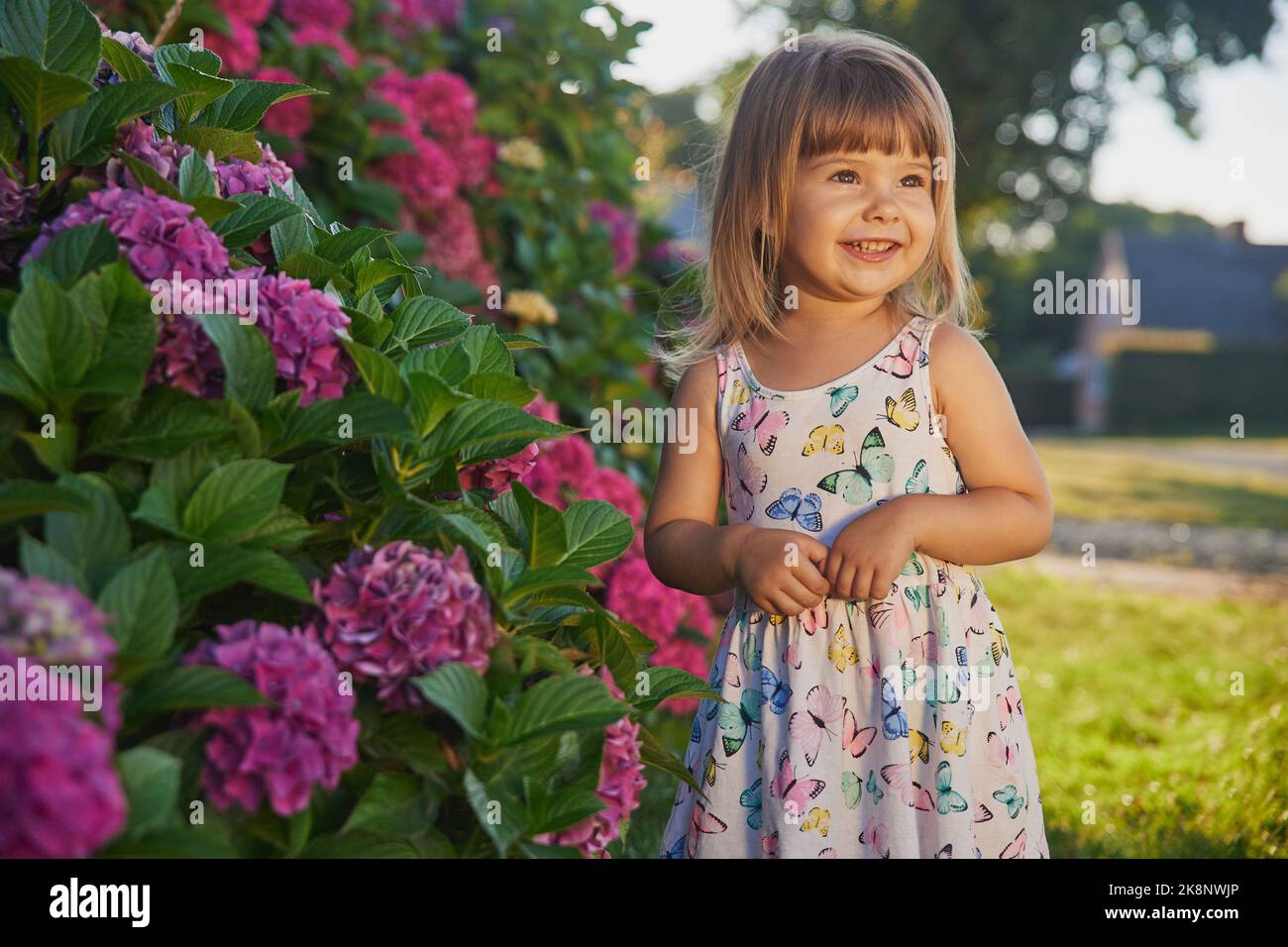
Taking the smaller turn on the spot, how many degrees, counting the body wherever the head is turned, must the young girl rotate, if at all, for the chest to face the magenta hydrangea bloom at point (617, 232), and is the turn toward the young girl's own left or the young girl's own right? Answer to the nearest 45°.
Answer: approximately 180°

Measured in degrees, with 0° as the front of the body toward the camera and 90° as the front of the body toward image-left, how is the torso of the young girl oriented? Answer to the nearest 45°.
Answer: approximately 0°

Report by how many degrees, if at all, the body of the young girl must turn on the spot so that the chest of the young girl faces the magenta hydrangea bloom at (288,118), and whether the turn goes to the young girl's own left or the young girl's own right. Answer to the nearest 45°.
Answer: approximately 135° to the young girl's own right

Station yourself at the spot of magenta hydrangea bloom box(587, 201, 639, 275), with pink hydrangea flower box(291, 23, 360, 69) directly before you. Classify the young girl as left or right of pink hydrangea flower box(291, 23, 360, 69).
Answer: left
